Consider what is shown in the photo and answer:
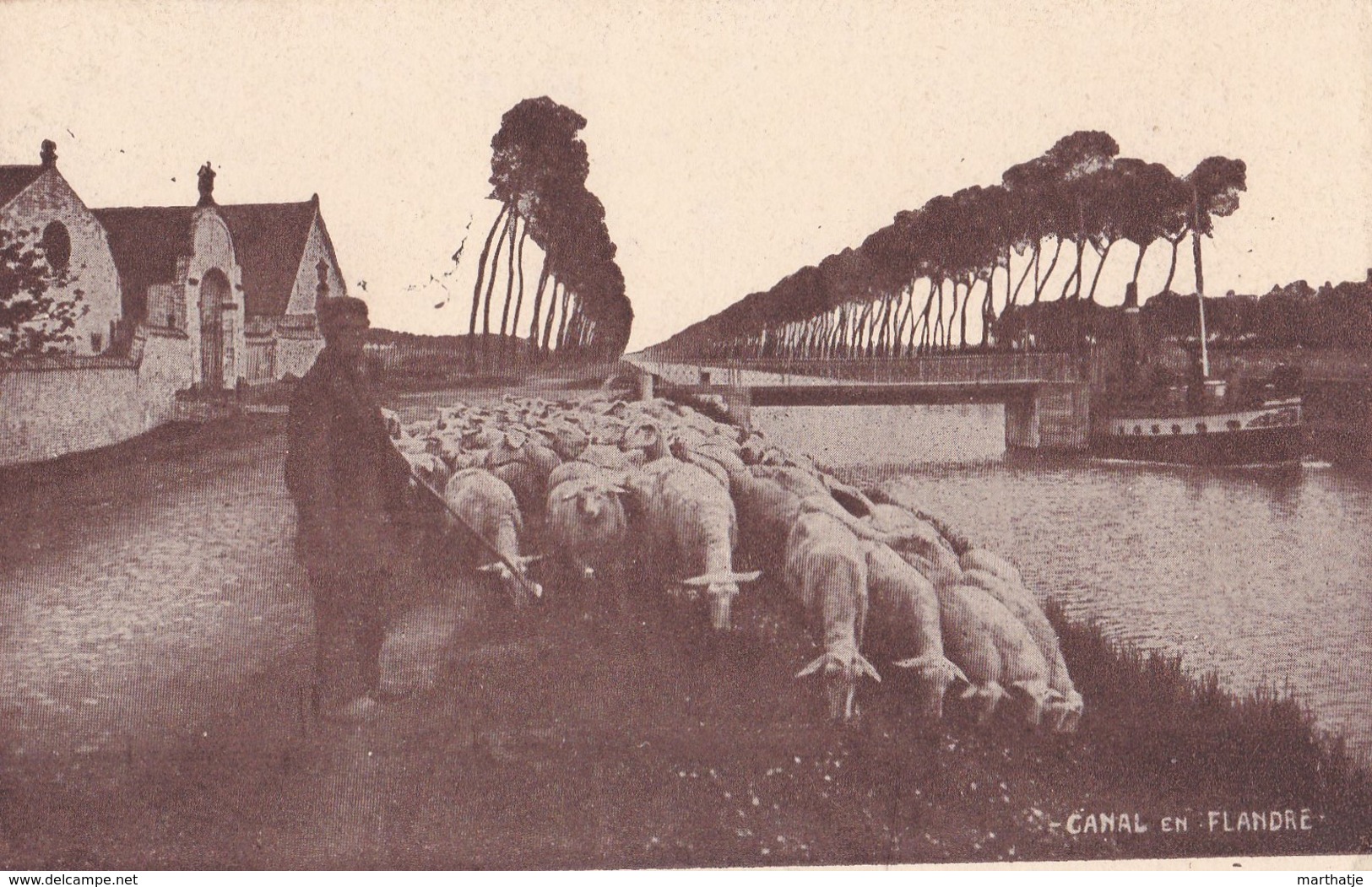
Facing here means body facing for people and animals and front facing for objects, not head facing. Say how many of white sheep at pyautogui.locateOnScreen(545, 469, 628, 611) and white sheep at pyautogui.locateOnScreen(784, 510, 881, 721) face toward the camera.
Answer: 2

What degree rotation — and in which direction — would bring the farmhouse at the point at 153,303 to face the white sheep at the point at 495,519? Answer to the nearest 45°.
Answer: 0° — it already faces it

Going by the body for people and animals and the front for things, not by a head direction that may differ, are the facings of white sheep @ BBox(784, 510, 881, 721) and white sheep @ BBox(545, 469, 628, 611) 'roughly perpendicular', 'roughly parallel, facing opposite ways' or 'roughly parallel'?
roughly parallel

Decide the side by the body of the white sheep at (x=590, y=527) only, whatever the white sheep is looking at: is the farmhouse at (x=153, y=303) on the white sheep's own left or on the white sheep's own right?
on the white sheep's own right

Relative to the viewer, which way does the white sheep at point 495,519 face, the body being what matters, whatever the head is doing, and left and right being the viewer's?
facing the viewer and to the right of the viewer

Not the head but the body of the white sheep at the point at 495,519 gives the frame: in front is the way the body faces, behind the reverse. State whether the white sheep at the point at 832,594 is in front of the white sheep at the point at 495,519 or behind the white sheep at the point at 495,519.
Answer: in front

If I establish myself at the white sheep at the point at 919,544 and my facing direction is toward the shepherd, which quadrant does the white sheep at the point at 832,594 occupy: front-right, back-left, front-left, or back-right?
front-left

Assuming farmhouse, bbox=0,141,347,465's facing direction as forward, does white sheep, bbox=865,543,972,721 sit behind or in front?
in front

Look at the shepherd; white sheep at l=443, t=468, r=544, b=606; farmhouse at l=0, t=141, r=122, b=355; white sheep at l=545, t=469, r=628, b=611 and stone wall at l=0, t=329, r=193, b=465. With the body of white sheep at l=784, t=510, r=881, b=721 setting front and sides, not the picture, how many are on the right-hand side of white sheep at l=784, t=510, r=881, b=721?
5

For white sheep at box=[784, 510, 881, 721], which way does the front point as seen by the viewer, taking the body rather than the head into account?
toward the camera

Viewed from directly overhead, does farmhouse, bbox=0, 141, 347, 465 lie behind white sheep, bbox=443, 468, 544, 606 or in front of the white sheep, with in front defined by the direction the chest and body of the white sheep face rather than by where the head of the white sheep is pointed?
behind

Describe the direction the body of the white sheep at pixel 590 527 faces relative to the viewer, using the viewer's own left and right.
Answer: facing the viewer

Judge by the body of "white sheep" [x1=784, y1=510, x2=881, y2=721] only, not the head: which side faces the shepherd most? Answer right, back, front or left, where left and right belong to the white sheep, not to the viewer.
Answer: right
